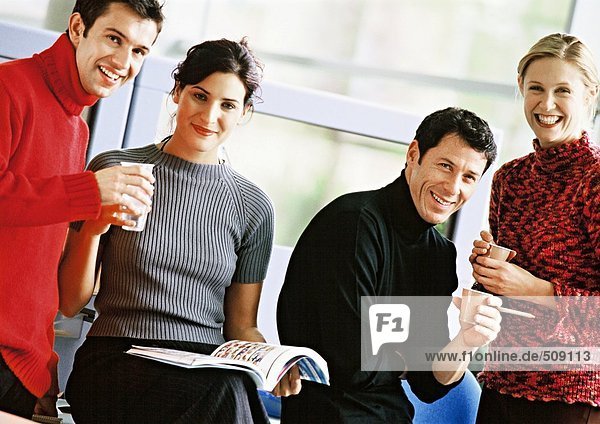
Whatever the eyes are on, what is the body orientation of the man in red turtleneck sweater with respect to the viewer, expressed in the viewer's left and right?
facing the viewer and to the right of the viewer

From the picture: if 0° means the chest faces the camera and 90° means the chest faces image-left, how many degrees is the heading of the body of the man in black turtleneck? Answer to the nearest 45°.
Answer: approximately 315°

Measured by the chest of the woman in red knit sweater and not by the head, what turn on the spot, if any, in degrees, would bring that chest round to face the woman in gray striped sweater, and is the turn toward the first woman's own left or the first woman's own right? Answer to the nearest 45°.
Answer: approximately 45° to the first woman's own right

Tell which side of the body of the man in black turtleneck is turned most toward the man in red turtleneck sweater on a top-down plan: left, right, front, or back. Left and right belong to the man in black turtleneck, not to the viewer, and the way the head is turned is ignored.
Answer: right

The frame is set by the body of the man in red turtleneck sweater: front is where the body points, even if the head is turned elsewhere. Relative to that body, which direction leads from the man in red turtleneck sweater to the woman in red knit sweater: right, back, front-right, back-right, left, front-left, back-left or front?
front-left

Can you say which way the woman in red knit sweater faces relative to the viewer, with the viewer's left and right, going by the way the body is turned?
facing the viewer and to the left of the viewer

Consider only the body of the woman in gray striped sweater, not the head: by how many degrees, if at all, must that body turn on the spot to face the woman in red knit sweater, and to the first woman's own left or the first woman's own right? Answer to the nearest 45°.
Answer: approximately 90° to the first woman's own left

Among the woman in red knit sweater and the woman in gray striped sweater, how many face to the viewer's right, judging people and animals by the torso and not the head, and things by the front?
0

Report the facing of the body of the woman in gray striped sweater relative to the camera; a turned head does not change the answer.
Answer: toward the camera
